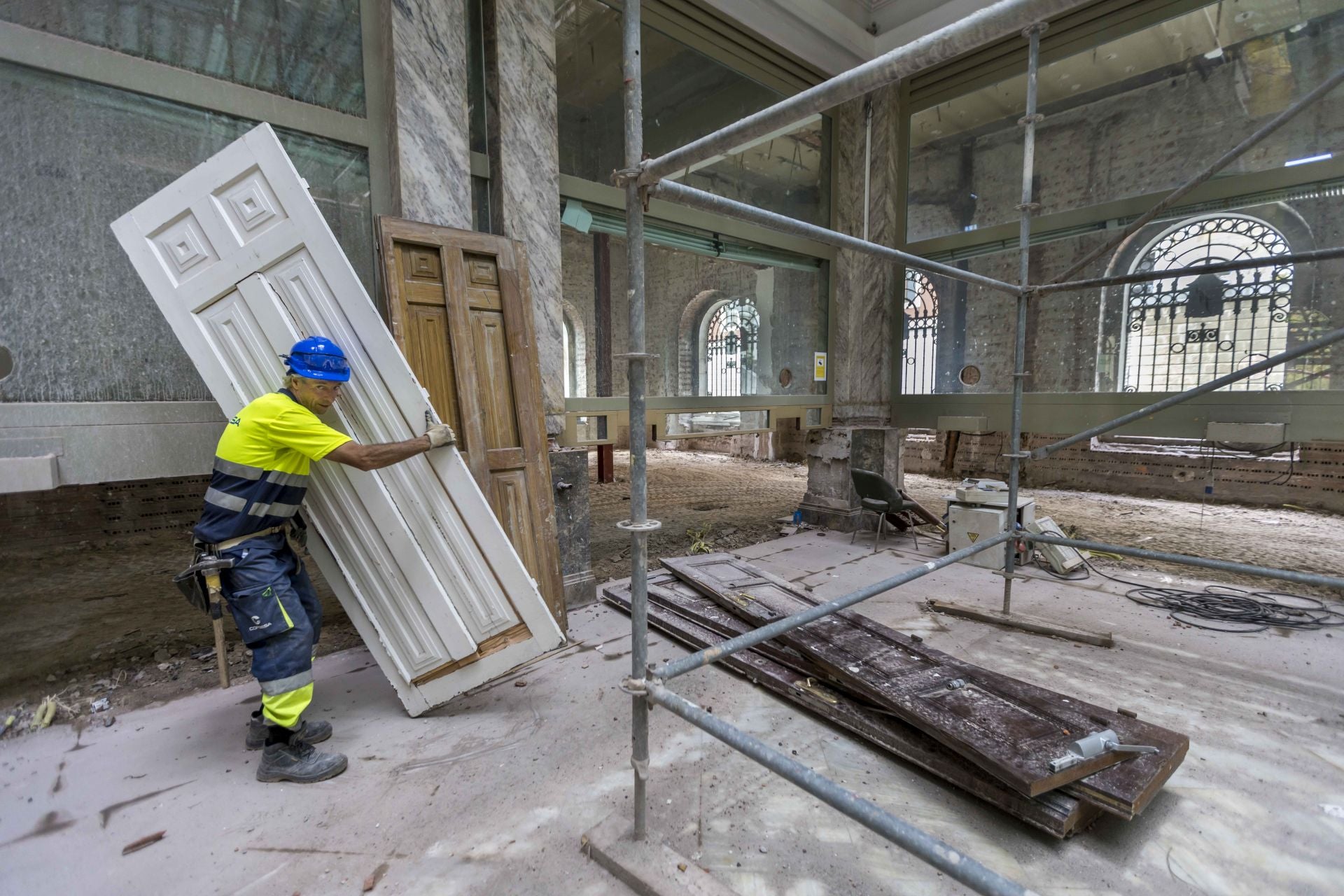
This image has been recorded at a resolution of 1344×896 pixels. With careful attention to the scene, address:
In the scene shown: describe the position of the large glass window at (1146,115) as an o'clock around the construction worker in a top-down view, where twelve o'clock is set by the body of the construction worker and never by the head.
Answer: The large glass window is roughly at 12 o'clock from the construction worker.

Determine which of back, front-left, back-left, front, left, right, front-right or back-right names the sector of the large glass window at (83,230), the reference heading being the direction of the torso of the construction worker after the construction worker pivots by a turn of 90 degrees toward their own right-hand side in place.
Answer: back-right

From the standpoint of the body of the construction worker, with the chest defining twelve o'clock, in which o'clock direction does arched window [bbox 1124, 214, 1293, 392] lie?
The arched window is roughly at 12 o'clock from the construction worker.

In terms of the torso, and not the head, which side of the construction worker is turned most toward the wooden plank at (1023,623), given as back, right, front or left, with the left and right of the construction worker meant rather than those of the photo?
front

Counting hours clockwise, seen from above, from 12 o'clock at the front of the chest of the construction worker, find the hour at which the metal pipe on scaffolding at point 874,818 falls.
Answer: The metal pipe on scaffolding is roughly at 2 o'clock from the construction worker.

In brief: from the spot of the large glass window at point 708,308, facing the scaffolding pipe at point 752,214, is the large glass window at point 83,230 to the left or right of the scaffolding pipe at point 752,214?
right

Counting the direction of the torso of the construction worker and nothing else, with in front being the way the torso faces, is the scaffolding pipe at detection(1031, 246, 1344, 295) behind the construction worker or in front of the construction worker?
in front

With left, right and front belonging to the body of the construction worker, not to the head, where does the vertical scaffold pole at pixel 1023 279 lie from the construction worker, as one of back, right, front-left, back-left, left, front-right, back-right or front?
front

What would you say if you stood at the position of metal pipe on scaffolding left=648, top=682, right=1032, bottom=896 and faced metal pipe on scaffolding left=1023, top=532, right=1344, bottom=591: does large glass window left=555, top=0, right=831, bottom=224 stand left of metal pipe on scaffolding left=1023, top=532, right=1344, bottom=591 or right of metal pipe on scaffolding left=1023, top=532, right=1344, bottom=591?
left

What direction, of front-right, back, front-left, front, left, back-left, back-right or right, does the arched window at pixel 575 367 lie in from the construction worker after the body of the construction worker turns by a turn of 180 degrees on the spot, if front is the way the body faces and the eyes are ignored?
back-right

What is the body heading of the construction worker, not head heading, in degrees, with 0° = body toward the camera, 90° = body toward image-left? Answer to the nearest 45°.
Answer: approximately 270°

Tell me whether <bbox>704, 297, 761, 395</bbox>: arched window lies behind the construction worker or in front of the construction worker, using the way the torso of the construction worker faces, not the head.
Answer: in front

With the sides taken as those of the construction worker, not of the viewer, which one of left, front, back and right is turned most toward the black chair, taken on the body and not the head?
front
